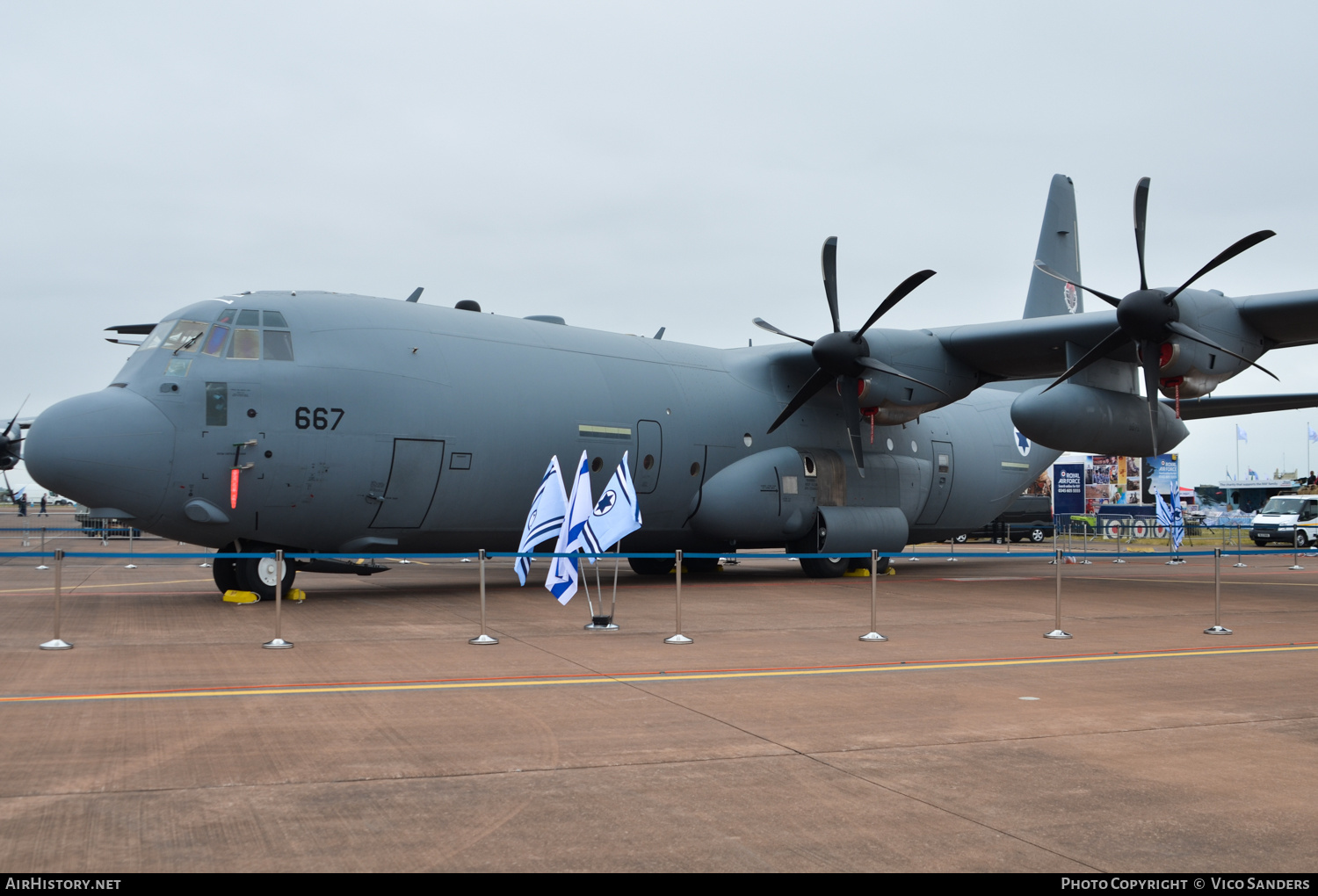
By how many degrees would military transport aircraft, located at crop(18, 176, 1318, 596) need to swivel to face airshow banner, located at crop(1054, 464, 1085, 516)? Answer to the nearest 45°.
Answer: approximately 180°

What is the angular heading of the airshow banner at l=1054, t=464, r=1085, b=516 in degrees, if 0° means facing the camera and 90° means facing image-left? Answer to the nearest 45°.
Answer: approximately 0°

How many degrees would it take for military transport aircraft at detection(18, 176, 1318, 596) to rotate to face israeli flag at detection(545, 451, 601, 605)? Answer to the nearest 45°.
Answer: approximately 45° to its left

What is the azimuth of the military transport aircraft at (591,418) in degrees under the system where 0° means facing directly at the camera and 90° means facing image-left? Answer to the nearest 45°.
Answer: approximately 45°

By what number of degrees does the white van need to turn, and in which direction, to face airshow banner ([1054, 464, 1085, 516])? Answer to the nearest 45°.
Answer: approximately 45° to its right

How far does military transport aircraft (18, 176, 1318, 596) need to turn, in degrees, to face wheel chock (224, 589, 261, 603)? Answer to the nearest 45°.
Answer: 0° — it already faces it
